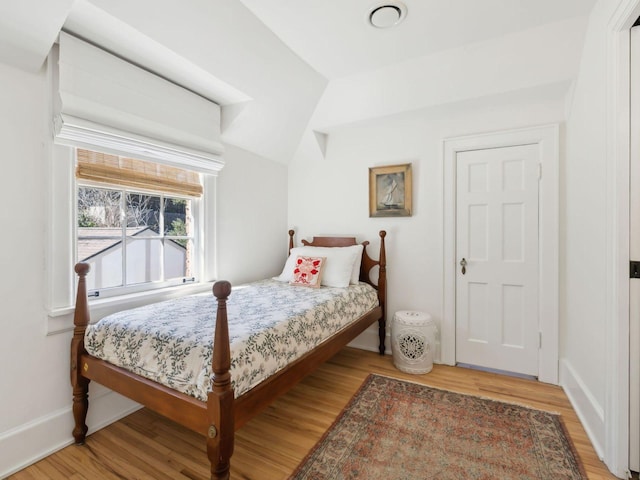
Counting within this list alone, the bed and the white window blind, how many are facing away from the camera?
0

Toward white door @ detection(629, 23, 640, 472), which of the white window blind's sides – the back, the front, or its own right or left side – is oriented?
front

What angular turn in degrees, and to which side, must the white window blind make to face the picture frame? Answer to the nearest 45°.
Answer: approximately 45° to its left

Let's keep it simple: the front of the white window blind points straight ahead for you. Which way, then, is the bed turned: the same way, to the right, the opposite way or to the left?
to the right

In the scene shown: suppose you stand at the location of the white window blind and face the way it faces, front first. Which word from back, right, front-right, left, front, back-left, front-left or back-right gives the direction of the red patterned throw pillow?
front-left

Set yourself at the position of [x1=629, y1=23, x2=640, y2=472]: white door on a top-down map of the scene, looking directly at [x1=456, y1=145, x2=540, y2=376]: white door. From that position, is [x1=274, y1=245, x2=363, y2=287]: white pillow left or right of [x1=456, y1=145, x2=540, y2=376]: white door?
left

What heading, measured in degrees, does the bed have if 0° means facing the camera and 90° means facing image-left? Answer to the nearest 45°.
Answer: approximately 45°

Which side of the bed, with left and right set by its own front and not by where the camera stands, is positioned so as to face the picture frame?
back

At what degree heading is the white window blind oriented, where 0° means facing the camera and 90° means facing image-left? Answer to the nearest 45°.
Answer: approximately 315°

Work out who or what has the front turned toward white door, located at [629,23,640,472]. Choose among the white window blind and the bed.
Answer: the white window blind

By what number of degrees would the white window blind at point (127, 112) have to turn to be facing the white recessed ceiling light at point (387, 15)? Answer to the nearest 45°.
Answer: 0° — it already faces it
